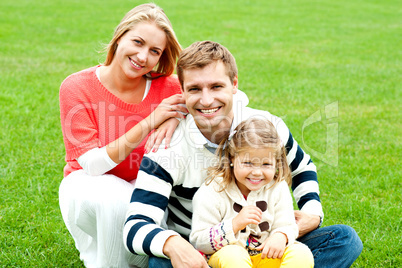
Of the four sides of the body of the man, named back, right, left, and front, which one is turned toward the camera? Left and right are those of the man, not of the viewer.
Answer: front

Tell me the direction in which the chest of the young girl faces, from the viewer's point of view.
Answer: toward the camera

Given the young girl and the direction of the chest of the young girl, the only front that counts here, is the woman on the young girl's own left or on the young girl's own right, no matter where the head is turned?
on the young girl's own right
